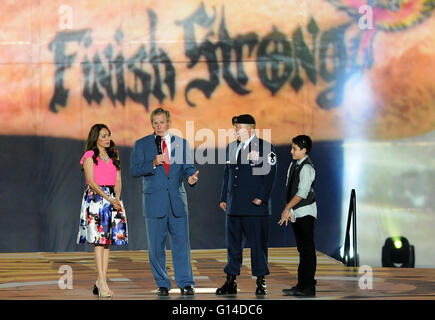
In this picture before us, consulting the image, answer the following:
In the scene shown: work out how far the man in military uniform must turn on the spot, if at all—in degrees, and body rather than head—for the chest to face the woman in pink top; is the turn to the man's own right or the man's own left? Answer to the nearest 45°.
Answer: approximately 45° to the man's own right

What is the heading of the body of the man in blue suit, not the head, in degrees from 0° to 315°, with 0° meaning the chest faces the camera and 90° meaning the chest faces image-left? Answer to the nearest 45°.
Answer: approximately 0°

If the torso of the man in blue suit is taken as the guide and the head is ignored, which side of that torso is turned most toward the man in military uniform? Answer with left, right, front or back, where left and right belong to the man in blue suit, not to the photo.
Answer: left

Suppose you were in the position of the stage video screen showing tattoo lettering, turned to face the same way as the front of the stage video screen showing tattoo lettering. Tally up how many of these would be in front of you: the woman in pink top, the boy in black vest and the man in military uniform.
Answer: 3

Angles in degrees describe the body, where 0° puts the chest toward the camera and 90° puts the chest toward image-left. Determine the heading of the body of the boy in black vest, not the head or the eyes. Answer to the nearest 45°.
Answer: approximately 90°

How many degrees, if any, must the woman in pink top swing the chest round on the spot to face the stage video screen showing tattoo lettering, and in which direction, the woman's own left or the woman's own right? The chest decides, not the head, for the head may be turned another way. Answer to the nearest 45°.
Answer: approximately 135° to the woman's own left

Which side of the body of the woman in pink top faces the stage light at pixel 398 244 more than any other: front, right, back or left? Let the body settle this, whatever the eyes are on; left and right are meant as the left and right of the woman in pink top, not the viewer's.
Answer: left

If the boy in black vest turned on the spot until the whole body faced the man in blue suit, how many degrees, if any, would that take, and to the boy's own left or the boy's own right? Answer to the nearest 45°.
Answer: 0° — they already face them

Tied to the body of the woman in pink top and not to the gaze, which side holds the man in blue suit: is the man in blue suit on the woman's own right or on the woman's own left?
on the woman's own left

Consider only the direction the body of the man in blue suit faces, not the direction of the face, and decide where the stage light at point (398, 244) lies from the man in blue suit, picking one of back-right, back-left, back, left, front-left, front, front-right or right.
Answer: back-left
